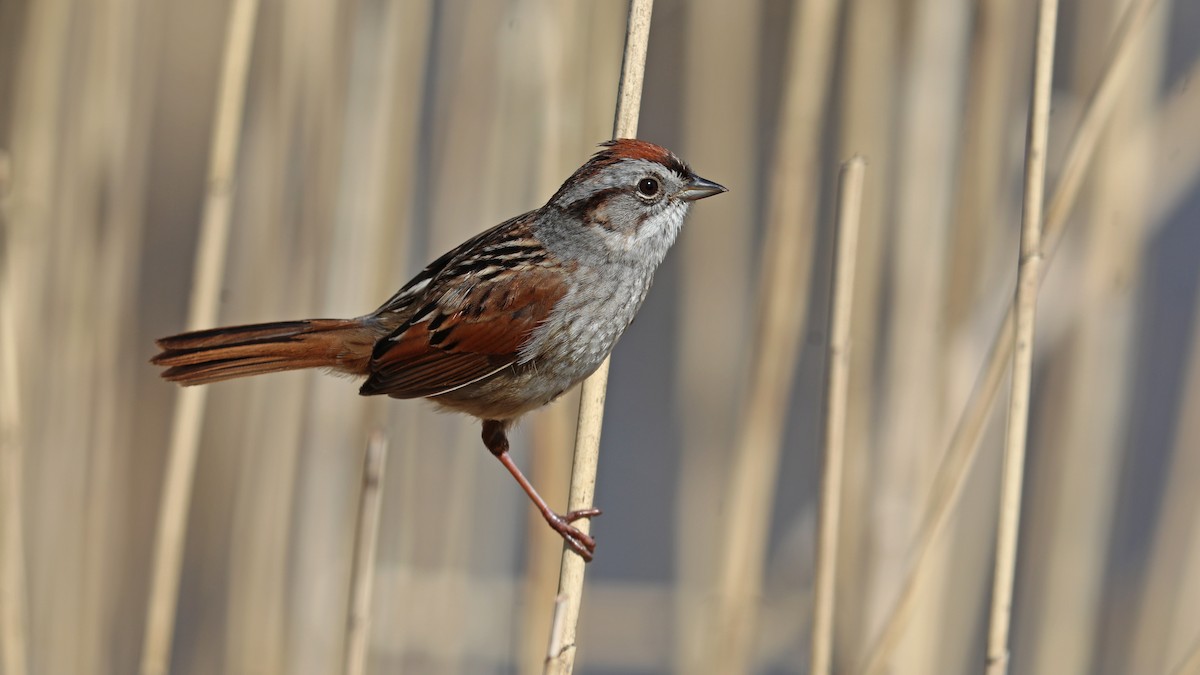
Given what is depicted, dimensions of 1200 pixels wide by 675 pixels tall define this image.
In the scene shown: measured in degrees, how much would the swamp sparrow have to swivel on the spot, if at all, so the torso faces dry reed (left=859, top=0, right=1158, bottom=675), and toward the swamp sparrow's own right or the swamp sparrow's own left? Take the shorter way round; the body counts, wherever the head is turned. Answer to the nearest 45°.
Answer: approximately 45° to the swamp sparrow's own right

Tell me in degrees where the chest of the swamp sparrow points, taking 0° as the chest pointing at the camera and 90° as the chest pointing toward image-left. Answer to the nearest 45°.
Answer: approximately 270°
